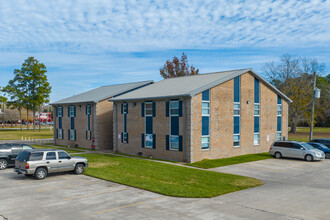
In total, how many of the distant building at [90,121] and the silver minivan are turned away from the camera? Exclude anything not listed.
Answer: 0

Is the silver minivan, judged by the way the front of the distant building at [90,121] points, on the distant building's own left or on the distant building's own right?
on the distant building's own left

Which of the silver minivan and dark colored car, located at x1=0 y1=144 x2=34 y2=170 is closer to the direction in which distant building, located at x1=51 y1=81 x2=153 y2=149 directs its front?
the dark colored car
